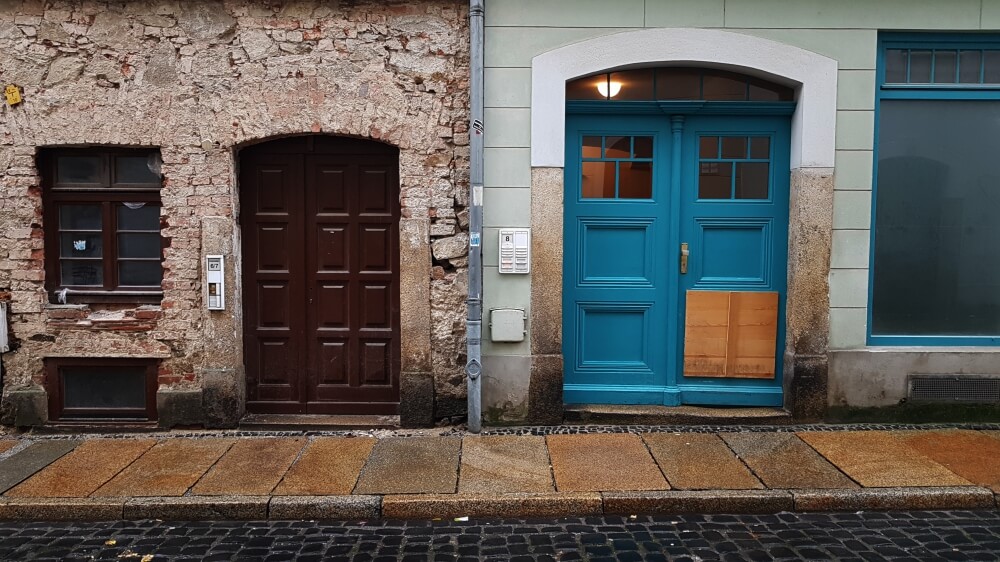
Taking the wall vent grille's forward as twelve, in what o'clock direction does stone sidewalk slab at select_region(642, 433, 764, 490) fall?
The stone sidewalk slab is roughly at 1 o'clock from the wall vent grille.

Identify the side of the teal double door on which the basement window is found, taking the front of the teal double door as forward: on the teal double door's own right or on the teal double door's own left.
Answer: on the teal double door's own right

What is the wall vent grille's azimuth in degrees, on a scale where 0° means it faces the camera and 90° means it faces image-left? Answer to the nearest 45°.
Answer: approximately 0°

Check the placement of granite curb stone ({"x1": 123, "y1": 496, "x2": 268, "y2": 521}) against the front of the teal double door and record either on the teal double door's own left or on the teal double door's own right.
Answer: on the teal double door's own right

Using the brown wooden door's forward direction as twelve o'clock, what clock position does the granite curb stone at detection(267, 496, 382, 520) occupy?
The granite curb stone is roughly at 12 o'clock from the brown wooden door.

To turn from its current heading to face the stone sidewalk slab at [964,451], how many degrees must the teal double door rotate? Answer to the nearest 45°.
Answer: approximately 90° to its left

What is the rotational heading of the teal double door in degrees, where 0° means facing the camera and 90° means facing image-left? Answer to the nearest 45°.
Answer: approximately 0°
